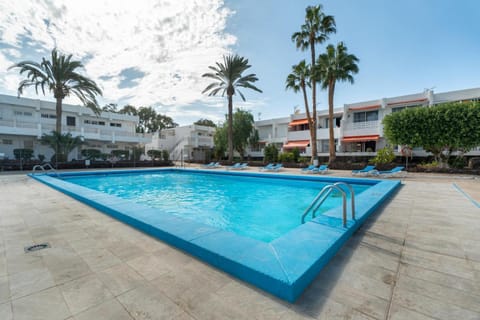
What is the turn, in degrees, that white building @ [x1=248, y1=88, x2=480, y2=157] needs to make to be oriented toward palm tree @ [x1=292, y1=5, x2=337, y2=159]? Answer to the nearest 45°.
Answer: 0° — it already faces it

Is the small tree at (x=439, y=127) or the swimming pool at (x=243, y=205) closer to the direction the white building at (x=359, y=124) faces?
the swimming pool

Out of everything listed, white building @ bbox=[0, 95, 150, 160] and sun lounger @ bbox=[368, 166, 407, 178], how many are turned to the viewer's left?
1

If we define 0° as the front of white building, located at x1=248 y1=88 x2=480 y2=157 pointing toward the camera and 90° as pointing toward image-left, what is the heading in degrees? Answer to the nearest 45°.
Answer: approximately 45°

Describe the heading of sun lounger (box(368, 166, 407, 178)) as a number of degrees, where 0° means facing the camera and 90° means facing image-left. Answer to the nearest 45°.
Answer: approximately 90°

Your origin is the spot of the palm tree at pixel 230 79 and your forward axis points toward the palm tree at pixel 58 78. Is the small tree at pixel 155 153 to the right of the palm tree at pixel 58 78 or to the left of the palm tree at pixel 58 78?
right
